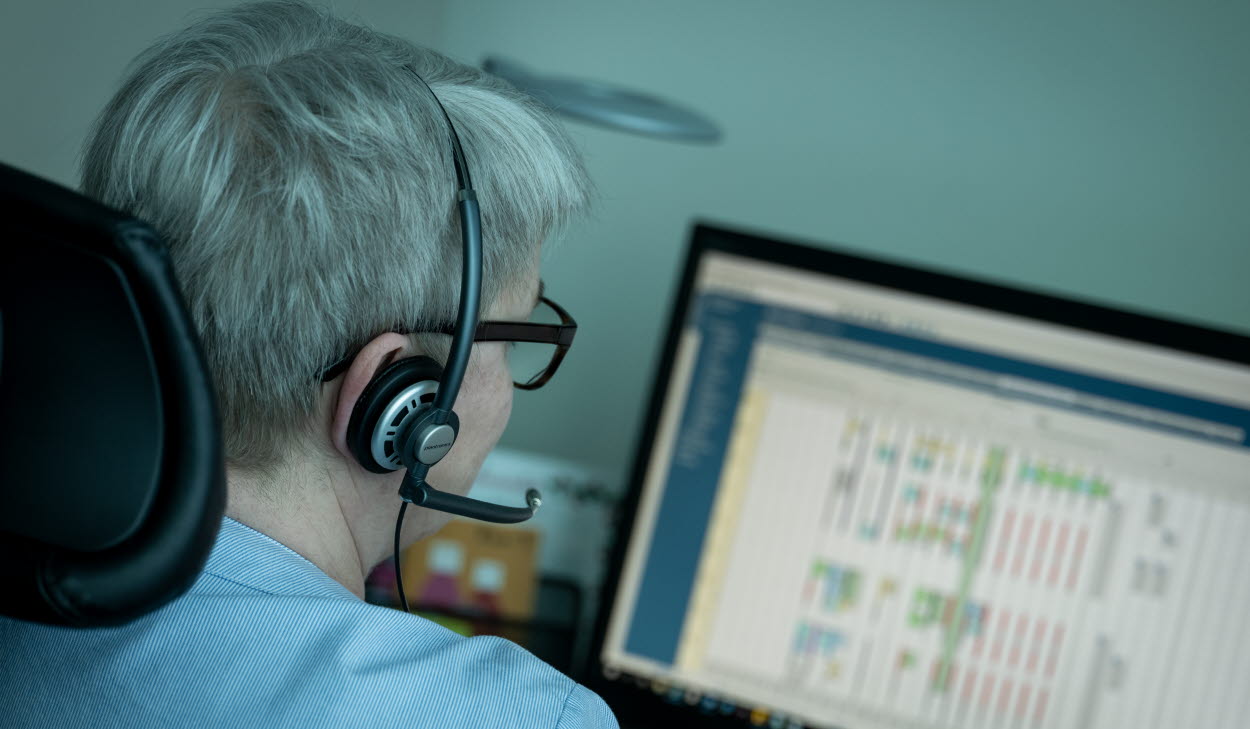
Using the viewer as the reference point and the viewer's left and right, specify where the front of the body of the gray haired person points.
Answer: facing away from the viewer and to the right of the viewer

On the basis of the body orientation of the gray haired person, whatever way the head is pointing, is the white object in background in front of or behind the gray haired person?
in front

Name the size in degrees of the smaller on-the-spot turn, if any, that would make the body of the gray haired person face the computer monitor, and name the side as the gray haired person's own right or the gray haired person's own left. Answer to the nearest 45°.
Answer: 0° — they already face it

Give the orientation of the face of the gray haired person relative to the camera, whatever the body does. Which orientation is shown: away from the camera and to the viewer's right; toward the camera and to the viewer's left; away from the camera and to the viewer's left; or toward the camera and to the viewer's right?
away from the camera and to the viewer's right

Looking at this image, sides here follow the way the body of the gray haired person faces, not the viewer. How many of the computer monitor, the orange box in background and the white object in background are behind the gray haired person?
0
